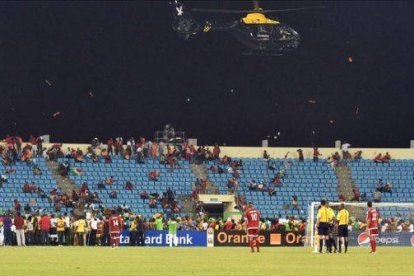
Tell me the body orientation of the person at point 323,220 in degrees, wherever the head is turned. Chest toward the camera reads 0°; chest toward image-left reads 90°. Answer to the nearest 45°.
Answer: approximately 180°

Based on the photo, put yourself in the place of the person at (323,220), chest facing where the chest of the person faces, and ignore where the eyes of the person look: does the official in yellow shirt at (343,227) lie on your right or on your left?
on your right
